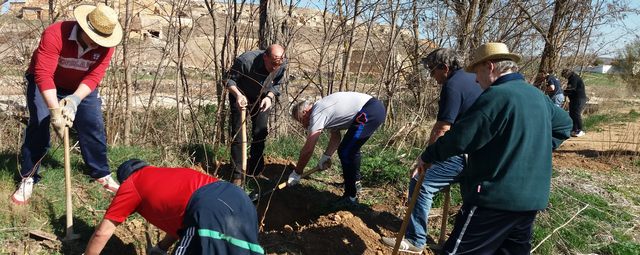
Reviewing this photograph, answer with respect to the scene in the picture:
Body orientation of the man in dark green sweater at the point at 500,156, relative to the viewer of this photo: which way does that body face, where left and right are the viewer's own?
facing away from the viewer and to the left of the viewer

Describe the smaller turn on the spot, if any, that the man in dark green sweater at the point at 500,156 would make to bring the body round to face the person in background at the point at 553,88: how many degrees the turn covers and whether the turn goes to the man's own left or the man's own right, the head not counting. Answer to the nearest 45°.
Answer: approximately 45° to the man's own right

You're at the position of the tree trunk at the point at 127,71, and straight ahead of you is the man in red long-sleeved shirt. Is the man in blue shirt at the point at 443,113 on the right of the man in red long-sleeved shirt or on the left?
left

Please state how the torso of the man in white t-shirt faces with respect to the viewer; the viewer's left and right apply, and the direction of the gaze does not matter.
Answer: facing to the left of the viewer

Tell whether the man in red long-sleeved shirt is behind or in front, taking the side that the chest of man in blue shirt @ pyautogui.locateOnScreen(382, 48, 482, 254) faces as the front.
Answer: in front

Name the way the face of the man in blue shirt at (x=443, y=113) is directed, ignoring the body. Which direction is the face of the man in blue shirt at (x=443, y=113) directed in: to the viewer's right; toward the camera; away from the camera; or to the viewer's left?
to the viewer's left

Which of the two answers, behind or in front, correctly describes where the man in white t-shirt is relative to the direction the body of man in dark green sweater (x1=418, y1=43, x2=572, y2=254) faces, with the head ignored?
in front

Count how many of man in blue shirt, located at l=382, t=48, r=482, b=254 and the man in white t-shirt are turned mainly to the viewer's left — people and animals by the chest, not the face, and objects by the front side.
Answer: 2

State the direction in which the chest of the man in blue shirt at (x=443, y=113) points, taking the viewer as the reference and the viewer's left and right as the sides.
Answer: facing to the left of the viewer

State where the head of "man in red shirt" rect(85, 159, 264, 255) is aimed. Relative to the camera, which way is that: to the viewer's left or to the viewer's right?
to the viewer's left

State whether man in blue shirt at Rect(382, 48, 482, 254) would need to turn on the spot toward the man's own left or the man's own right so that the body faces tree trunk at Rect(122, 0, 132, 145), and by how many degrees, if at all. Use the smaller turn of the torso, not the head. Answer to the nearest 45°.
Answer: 0° — they already face it
